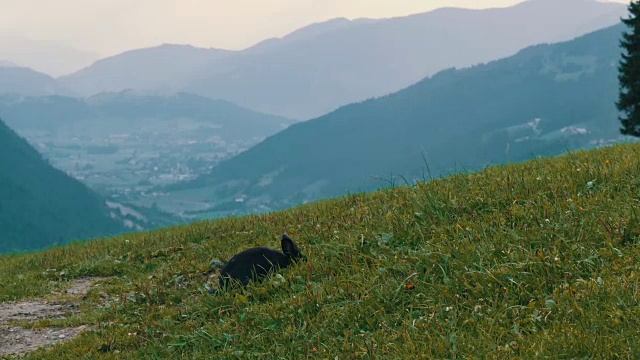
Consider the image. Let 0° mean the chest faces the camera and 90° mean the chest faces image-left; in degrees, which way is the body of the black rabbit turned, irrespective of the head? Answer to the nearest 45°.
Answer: approximately 270°
